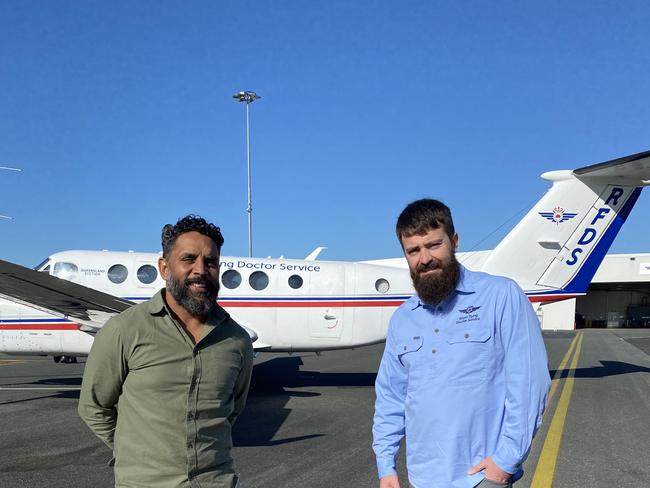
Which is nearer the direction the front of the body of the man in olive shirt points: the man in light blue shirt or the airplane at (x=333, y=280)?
the man in light blue shirt

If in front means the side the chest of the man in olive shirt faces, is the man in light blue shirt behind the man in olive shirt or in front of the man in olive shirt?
in front

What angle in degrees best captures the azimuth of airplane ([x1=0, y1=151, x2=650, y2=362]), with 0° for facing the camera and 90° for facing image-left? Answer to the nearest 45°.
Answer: approximately 90°

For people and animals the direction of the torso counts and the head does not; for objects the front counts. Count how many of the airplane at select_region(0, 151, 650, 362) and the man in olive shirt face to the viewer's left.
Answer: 1

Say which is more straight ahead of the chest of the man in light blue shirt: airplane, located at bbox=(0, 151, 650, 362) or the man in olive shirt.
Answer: the man in olive shirt

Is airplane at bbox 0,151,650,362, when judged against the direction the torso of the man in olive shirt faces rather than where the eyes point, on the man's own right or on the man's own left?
on the man's own left

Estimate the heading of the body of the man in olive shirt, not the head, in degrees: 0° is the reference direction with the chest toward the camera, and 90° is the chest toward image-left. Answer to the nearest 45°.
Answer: approximately 315°

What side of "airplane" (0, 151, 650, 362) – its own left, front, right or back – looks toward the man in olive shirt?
left

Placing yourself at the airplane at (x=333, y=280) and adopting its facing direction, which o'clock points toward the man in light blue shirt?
The man in light blue shirt is roughly at 9 o'clock from the airplane.
